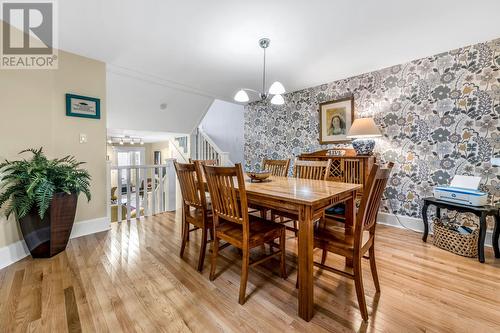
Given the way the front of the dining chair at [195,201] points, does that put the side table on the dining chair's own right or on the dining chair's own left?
on the dining chair's own right

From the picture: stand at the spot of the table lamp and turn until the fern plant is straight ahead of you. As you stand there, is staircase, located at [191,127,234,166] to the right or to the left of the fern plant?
right

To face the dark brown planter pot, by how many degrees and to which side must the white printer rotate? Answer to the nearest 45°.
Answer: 0° — it already faces it

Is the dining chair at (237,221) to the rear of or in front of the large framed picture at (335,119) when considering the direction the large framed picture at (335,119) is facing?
in front

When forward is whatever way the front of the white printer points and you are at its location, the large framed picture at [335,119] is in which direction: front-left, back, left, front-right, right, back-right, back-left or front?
front-right

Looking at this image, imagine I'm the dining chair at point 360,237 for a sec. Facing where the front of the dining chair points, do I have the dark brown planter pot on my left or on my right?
on my left

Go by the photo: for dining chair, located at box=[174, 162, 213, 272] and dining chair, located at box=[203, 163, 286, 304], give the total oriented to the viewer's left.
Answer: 0

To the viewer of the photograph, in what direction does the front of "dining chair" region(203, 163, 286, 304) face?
facing away from the viewer and to the right of the viewer

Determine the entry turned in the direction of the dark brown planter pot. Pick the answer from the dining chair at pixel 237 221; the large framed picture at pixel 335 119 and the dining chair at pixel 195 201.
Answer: the large framed picture

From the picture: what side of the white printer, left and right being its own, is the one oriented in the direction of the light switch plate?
front

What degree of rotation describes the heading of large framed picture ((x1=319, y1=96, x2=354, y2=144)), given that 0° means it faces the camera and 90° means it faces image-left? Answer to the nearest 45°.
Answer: approximately 45°

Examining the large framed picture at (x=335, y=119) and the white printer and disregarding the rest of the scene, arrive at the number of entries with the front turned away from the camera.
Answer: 0

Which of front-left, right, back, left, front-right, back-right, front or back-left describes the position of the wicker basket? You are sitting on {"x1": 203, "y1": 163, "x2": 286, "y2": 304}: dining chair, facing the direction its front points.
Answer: front-right

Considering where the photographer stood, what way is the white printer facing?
facing the viewer and to the left of the viewer

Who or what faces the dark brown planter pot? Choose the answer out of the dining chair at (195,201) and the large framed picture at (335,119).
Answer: the large framed picture

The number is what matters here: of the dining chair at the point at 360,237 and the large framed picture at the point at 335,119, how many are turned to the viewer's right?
0

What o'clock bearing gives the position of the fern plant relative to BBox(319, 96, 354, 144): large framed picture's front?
The fern plant is roughly at 12 o'clock from the large framed picture.
